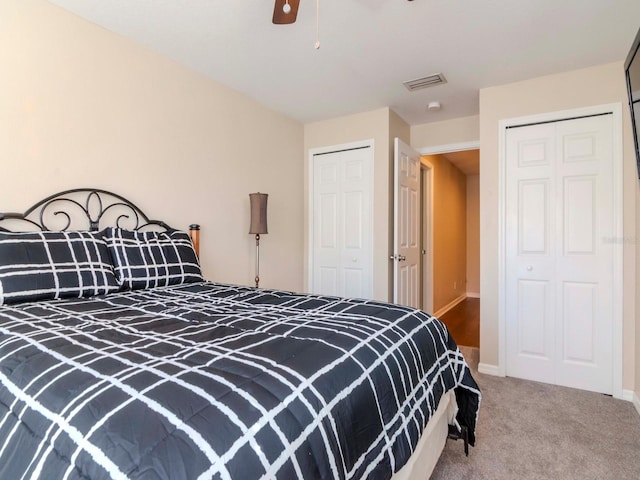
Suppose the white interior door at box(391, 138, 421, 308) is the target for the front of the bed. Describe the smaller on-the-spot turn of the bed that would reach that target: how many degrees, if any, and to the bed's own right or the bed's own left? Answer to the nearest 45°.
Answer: approximately 90° to the bed's own left

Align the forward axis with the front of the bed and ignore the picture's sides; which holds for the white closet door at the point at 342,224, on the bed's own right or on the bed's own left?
on the bed's own left

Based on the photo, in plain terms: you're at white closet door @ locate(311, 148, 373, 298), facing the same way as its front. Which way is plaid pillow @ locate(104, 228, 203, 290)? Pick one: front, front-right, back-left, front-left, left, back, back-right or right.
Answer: front

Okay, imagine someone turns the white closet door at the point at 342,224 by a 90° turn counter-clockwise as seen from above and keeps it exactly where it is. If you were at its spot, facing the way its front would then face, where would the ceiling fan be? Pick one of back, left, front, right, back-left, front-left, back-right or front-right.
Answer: front-right

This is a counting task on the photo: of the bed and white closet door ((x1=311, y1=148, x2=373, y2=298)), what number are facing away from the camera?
0

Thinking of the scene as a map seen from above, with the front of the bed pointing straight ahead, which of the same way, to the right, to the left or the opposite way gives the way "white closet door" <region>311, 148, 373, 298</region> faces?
to the right

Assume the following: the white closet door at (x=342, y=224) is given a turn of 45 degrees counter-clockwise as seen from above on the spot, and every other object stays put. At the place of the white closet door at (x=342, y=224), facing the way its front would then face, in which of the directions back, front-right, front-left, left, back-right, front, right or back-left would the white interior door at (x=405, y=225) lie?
left

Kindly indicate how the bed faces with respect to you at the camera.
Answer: facing the viewer and to the right of the viewer

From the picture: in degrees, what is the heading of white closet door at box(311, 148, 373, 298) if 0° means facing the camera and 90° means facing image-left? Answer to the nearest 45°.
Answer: approximately 45°
